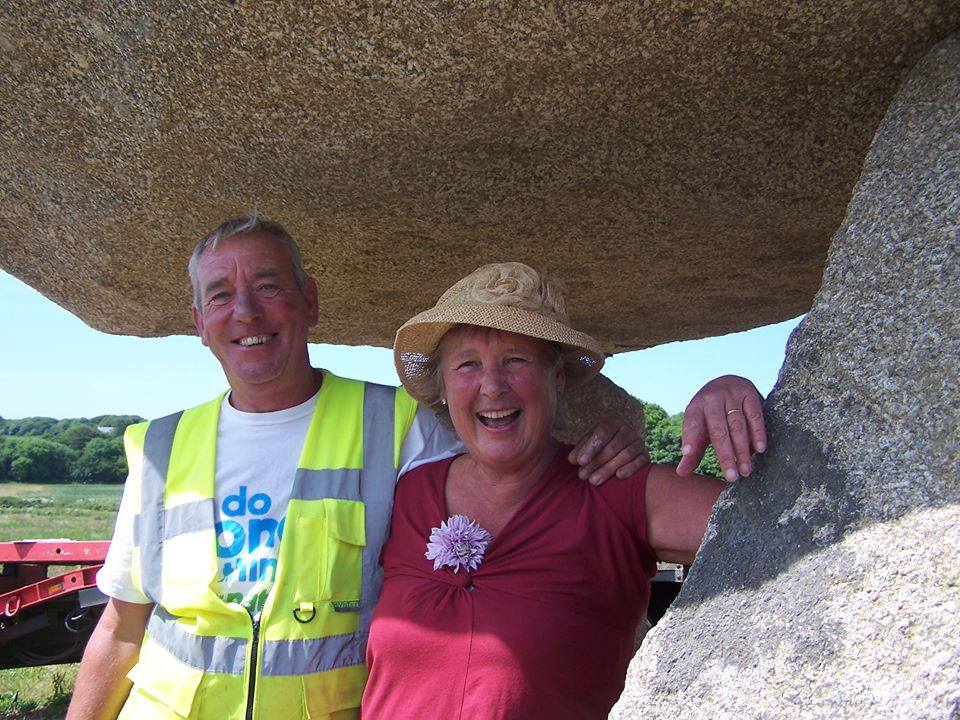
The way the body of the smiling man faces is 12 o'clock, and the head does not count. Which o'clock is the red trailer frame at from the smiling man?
The red trailer frame is roughly at 5 o'clock from the smiling man.

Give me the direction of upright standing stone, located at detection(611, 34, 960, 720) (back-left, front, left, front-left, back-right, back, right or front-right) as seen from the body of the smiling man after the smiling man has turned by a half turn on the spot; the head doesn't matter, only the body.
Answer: back-right

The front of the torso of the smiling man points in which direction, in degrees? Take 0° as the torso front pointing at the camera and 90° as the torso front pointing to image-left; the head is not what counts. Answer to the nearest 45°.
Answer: approximately 0°

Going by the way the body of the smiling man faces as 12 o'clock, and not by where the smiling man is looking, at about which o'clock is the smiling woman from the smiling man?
The smiling woman is roughly at 10 o'clock from the smiling man.
